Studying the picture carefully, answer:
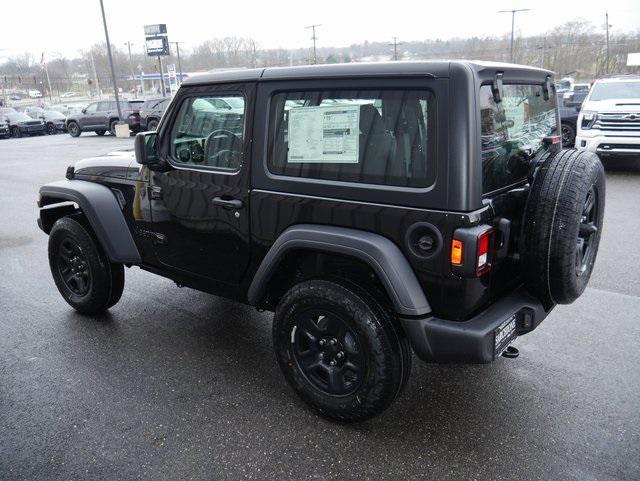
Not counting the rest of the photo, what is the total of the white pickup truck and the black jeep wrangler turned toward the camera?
1

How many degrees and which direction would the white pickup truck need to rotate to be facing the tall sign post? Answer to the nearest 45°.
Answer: approximately 135° to its right

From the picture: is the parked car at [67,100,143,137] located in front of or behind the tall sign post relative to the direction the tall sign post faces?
in front

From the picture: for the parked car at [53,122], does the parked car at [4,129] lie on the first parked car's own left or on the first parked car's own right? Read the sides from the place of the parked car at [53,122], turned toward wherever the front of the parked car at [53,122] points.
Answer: on the first parked car's own right

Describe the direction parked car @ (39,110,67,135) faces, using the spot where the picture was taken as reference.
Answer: facing the viewer and to the right of the viewer

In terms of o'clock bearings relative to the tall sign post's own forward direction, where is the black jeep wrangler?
The black jeep wrangler is roughly at 12 o'clock from the tall sign post.

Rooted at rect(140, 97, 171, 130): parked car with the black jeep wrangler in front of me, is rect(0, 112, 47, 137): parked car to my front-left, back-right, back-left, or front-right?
back-right

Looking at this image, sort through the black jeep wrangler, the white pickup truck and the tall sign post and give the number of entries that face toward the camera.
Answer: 2

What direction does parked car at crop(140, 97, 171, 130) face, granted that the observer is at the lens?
facing the viewer and to the left of the viewer

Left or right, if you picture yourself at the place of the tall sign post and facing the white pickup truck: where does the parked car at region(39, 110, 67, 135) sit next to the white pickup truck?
right

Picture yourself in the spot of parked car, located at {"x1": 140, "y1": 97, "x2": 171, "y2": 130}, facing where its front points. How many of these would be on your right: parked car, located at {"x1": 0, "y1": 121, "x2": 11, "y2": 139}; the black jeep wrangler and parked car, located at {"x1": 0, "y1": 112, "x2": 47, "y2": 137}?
2

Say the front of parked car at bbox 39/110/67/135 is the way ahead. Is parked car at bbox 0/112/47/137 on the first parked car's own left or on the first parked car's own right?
on the first parked car's own right

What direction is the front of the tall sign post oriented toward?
toward the camera

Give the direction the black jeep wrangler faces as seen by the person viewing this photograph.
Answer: facing away from the viewer and to the left of the viewer
